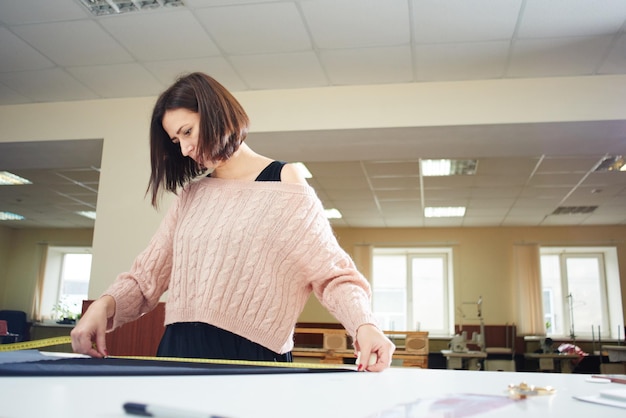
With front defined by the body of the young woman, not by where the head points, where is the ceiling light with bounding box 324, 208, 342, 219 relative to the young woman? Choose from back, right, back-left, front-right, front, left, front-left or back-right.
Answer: back-right

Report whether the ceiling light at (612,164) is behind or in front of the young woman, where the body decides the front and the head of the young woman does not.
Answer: behind

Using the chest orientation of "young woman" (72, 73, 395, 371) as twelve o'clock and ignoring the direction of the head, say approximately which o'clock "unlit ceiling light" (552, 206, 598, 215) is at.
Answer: The unlit ceiling light is roughly at 6 o'clock from the young woman.

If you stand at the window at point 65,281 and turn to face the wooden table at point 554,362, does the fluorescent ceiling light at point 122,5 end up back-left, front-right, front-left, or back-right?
front-right

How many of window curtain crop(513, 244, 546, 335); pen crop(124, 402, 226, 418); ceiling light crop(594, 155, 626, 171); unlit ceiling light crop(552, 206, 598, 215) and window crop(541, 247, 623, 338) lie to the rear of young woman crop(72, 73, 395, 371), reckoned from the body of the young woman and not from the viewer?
4

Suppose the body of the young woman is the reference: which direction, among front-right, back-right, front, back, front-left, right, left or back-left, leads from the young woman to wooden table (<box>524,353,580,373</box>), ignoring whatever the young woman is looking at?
back

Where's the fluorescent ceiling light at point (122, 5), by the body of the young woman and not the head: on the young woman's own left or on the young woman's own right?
on the young woman's own right

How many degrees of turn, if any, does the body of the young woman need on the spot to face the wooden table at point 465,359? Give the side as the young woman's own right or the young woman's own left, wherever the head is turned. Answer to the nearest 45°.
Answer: approximately 180°

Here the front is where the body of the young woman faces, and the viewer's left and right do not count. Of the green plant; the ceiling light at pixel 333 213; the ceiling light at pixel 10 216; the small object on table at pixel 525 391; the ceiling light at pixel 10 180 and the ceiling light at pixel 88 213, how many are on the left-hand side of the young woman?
1

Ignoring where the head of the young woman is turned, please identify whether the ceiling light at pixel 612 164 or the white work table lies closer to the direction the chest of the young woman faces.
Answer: the white work table

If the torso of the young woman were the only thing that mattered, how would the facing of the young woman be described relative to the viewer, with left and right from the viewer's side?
facing the viewer and to the left of the viewer

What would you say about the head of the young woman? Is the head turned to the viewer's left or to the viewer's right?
to the viewer's left

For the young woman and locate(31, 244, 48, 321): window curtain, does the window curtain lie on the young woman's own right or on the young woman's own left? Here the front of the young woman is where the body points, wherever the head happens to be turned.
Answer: on the young woman's own right

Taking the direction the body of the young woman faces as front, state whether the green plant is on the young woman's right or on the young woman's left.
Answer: on the young woman's right

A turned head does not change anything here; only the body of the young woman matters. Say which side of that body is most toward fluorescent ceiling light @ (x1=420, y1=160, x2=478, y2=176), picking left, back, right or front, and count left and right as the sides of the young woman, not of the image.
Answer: back
